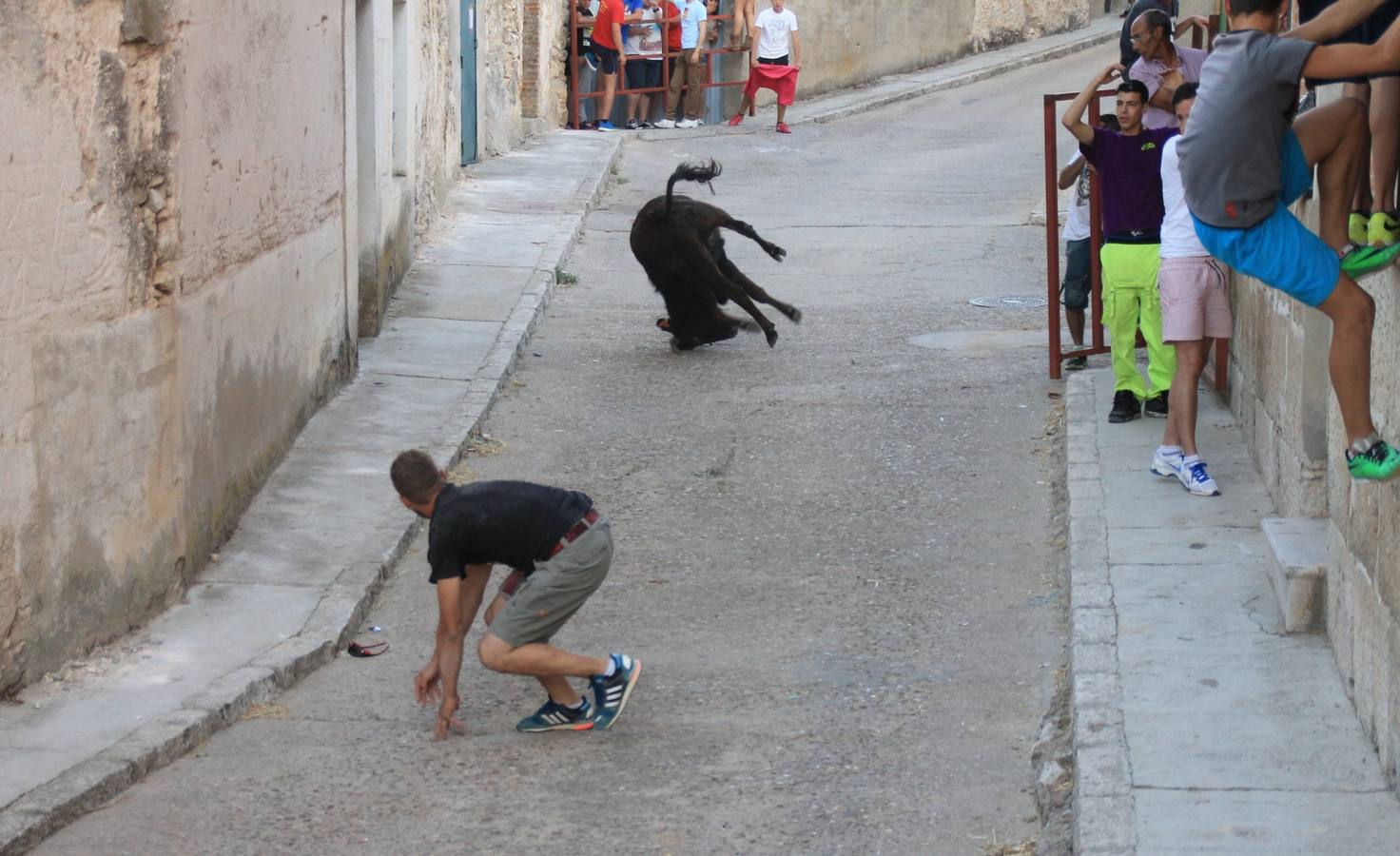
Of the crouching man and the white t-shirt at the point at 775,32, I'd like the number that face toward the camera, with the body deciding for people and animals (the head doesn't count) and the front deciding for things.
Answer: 1

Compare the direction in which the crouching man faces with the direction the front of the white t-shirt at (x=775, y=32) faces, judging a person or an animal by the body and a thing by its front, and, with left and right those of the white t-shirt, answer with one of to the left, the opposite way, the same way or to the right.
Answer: to the right

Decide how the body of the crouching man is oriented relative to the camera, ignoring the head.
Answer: to the viewer's left

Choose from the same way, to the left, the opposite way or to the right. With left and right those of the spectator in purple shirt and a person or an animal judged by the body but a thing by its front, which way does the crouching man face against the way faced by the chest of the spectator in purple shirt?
to the right

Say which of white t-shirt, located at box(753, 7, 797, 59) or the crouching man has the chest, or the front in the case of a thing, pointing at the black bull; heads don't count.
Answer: the white t-shirt

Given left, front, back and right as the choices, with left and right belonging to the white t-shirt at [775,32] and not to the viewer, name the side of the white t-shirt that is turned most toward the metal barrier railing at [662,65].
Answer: right

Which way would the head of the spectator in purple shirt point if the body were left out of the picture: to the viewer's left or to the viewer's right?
to the viewer's left

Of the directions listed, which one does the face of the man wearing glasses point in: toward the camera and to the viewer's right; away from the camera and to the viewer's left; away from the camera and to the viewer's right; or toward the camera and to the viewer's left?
toward the camera and to the viewer's left

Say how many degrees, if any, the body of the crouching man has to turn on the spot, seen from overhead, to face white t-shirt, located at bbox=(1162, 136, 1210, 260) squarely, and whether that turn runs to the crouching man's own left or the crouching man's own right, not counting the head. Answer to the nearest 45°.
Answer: approximately 135° to the crouching man's own right
